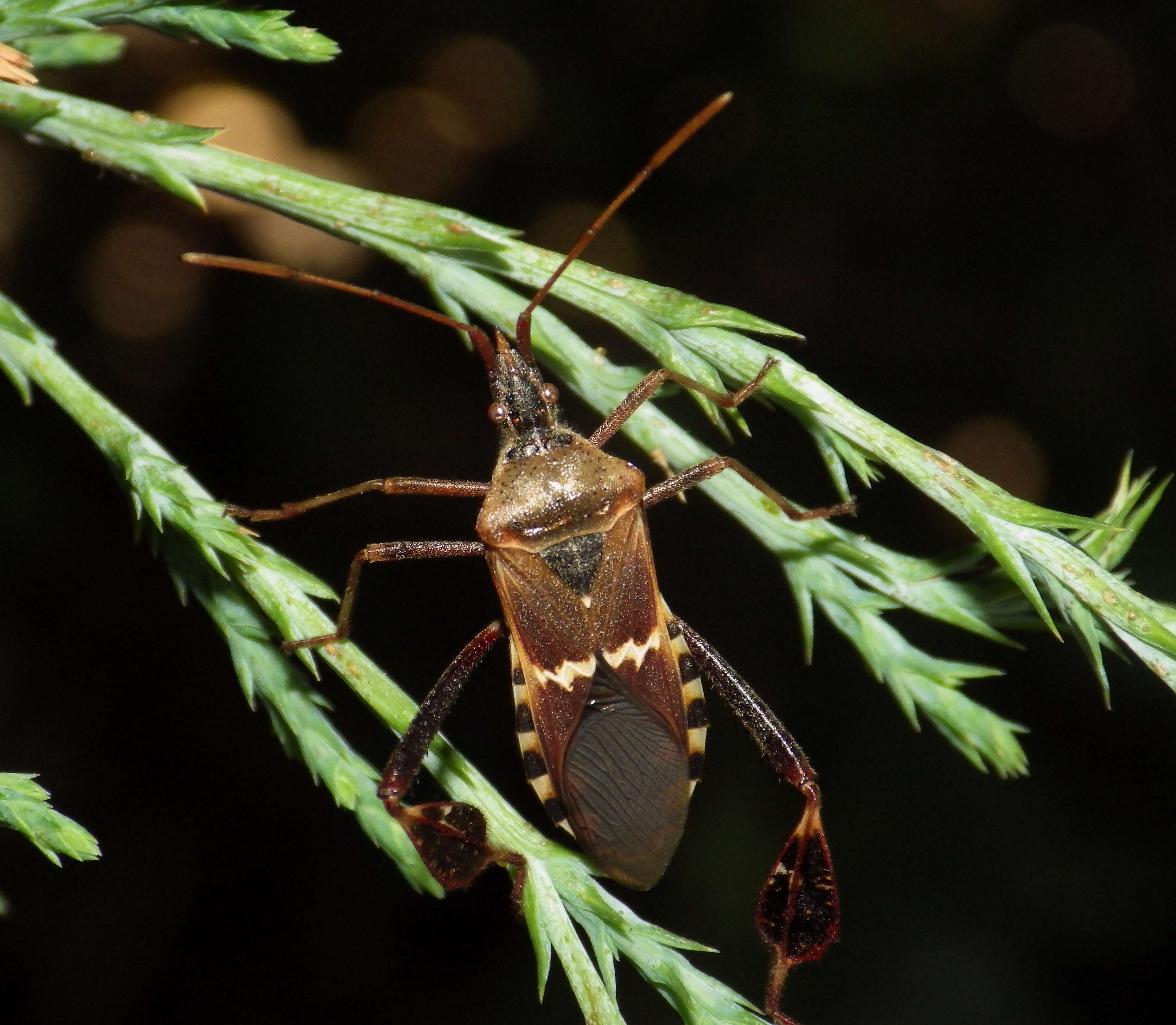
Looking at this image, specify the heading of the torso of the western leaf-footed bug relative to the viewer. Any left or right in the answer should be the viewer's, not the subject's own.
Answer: facing away from the viewer

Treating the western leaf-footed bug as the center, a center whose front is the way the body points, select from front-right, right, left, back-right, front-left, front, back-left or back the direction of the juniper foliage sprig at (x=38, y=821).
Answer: back-left
